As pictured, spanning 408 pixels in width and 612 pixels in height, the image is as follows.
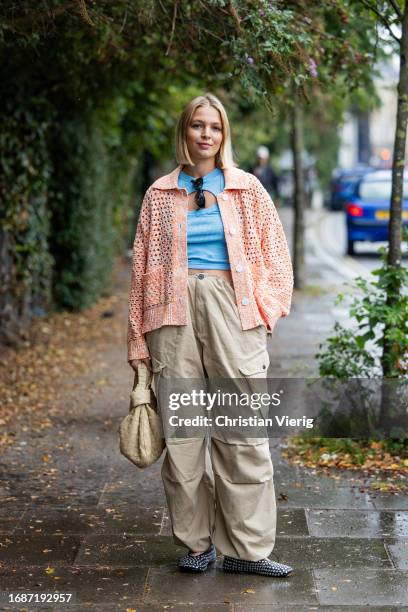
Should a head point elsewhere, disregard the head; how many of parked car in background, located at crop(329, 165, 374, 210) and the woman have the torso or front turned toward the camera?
1

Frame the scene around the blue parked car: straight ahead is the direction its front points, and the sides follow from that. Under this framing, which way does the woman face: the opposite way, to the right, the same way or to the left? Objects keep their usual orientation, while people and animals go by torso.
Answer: the opposite way

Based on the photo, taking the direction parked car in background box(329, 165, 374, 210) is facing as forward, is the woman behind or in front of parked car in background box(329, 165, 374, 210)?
behind

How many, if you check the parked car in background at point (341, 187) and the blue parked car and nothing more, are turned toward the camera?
0

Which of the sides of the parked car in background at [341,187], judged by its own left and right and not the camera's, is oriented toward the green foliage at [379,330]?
back

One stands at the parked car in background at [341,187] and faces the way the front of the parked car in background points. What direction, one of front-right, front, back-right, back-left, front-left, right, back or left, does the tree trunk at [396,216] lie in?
back

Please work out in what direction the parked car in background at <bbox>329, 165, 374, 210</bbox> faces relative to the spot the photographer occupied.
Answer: facing away from the viewer

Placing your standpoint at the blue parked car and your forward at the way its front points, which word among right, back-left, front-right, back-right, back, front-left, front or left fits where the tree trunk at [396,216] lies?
back

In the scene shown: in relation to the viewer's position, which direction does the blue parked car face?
facing away from the viewer

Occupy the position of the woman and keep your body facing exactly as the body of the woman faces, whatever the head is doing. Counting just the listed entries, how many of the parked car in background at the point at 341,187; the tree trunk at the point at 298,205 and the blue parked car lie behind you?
3
